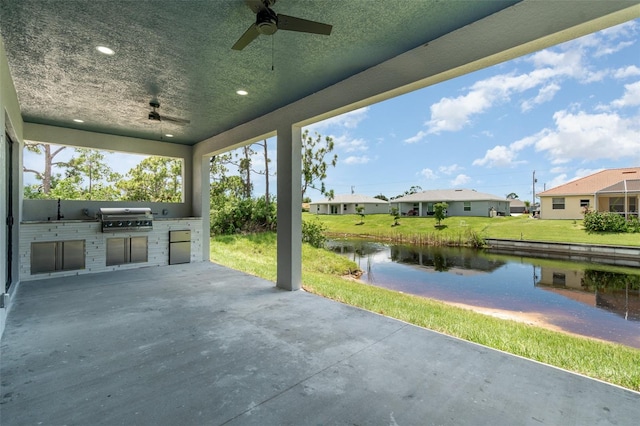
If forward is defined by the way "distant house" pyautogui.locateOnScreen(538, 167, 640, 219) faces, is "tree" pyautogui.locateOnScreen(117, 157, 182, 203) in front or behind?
behind

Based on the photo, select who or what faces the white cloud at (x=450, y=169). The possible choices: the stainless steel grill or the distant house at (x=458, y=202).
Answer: the distant house

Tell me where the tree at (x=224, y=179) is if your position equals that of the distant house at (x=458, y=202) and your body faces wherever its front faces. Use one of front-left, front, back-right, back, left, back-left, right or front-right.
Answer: back-left

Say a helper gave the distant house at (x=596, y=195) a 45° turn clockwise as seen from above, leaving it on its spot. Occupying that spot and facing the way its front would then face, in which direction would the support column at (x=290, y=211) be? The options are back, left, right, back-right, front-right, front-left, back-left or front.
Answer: back-right

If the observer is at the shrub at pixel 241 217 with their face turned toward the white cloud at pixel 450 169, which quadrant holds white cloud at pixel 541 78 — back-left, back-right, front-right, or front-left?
front-right

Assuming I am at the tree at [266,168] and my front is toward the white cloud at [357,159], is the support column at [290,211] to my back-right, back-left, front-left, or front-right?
back-right

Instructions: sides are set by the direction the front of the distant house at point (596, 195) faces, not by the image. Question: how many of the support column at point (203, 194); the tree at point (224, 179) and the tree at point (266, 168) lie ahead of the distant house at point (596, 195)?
0

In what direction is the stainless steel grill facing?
toward the camera

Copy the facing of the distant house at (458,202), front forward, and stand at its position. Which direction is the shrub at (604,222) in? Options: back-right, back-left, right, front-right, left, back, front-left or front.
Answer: back-right

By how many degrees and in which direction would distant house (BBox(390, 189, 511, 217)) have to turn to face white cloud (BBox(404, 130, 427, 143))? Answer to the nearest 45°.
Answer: approximately 45° to its left

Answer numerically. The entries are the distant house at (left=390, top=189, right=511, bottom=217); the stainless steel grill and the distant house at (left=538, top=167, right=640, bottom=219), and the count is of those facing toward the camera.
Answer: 1

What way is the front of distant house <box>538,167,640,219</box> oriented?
away from the camera

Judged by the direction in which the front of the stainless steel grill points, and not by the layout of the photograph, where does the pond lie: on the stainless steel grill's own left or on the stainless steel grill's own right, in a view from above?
on the stainless steel grill's own left

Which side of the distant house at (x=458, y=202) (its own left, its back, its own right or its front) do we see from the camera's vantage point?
back

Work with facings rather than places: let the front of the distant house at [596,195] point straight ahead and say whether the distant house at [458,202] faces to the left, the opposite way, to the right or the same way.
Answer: the same way

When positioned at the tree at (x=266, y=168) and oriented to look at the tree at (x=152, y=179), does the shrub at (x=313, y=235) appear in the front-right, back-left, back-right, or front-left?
back-left
